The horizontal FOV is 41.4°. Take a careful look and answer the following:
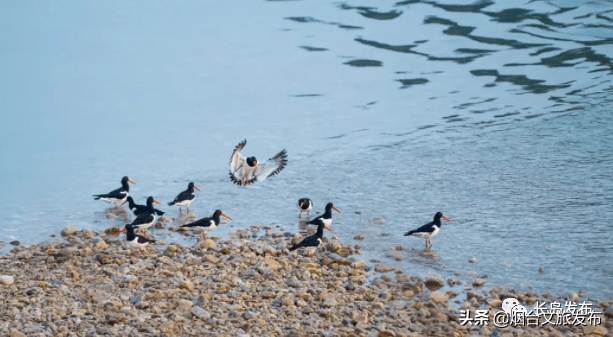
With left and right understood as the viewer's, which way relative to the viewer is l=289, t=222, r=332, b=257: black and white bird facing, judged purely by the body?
facing to the right of the viewer

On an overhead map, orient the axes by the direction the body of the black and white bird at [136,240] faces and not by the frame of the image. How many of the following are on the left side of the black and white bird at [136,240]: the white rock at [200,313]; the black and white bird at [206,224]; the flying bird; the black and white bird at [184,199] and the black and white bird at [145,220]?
1

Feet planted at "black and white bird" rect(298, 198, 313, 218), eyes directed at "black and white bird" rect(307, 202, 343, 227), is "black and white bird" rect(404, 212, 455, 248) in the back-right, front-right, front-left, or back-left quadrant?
front-left

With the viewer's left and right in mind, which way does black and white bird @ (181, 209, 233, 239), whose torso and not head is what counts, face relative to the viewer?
facing to the right of the viewer

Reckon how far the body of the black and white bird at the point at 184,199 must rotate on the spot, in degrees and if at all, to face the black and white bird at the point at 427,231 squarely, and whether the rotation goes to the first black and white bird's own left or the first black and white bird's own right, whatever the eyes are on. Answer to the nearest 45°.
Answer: approximately 45° to the first black and white bird's own right

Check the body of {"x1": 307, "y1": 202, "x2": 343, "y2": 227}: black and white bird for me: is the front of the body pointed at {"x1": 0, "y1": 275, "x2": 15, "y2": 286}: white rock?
no

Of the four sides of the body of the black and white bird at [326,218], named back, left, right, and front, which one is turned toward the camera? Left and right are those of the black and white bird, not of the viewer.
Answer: right

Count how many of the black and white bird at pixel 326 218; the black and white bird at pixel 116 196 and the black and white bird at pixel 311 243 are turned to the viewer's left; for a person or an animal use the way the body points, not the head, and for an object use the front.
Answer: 0

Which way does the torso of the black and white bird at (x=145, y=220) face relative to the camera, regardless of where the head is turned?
to the viewer's right

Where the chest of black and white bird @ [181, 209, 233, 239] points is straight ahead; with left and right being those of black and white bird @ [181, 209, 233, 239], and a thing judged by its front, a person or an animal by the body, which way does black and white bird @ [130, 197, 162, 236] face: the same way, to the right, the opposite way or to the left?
the same way

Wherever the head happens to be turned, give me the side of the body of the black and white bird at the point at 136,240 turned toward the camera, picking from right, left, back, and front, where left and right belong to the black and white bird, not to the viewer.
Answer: left

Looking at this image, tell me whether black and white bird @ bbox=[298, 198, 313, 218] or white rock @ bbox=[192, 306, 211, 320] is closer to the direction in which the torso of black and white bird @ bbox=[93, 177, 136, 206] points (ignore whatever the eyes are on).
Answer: the black and white bird

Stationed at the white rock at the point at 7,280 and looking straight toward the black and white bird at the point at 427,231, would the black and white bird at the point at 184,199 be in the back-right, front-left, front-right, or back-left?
front-left

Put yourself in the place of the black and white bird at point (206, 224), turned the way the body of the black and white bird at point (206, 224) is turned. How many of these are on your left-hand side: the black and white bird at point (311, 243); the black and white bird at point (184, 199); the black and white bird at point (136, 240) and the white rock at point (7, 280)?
1

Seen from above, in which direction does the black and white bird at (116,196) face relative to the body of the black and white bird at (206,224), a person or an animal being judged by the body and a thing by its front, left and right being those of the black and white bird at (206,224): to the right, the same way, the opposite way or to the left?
the same way

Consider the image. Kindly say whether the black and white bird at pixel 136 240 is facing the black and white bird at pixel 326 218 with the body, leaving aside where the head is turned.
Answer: no

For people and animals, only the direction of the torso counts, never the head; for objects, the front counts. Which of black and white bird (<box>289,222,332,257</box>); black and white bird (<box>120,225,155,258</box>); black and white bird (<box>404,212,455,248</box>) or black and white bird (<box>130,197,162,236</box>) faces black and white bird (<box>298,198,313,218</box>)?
black and white bird (<box>130,197,162,236</box>)

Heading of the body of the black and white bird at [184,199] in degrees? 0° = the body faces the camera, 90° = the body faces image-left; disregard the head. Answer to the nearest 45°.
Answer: approximately 270°

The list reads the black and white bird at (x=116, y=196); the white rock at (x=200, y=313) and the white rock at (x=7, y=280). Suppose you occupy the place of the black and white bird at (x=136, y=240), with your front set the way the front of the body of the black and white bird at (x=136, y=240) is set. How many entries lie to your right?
1

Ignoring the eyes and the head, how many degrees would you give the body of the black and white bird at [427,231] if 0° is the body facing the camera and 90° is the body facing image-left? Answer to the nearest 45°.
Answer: approximately 270°

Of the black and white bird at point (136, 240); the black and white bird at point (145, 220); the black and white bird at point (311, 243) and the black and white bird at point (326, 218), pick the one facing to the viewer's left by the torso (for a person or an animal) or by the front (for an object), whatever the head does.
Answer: the black and white bird at point (136, 240)

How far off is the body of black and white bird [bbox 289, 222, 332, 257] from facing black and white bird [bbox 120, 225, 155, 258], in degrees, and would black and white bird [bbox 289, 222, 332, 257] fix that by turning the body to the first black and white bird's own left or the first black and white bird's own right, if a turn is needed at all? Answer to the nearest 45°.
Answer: approximately 180°

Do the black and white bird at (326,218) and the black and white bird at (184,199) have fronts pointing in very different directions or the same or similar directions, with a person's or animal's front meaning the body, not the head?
same or similar directions

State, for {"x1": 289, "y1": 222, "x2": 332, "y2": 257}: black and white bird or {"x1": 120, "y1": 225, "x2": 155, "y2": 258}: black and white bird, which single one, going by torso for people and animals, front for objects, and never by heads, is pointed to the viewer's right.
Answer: {"x1": 289, "y1": 222, "x2": 332, "y2": 257}: black and white bird
